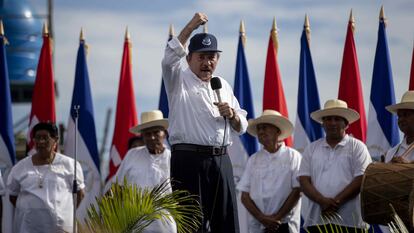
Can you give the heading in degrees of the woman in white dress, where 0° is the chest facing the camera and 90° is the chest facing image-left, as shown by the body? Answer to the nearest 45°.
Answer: approximately 0°

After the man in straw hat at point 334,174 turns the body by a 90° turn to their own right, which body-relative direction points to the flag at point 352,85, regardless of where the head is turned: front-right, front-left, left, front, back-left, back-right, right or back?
right

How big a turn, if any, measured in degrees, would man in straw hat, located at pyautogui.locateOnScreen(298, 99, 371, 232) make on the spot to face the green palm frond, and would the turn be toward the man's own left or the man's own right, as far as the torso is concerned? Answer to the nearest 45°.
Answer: approximately 45° to the man's own right

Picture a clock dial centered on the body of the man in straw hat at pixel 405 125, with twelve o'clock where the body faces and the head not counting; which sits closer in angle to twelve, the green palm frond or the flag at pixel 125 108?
the green palm frond

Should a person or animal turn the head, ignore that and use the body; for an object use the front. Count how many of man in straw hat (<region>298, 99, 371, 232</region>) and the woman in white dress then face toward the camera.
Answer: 2

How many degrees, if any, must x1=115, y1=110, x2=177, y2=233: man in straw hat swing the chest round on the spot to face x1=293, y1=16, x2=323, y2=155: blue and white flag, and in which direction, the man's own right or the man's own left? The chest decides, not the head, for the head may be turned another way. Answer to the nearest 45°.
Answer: approximately 90° to the man's own left

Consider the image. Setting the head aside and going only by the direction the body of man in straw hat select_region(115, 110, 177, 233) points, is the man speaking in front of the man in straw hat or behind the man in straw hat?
in front
